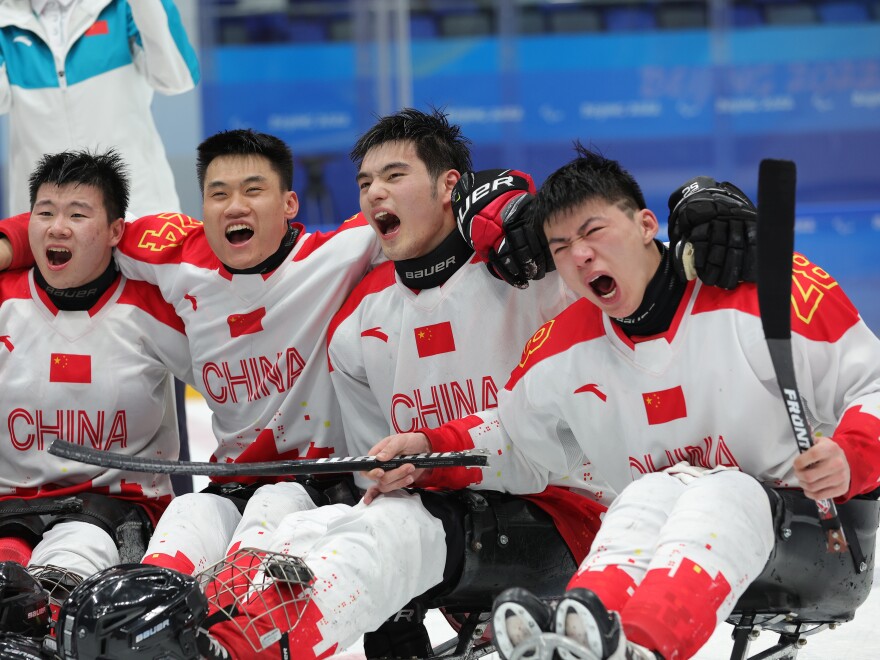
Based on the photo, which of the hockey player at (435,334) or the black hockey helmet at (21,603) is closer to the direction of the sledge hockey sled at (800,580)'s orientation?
the black hockey helmet

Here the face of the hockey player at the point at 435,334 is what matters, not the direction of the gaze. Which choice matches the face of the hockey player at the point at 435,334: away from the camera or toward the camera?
toward the camera

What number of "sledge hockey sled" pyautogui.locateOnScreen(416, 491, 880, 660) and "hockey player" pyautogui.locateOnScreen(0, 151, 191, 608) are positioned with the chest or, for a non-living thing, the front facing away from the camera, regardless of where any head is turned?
0

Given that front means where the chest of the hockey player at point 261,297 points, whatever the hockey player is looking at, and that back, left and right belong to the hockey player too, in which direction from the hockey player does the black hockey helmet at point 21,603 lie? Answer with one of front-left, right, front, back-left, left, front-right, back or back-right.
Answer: front

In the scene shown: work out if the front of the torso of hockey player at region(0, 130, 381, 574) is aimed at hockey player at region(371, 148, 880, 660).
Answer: no

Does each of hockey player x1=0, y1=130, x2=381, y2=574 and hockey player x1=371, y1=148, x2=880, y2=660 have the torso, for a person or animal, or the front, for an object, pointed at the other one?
no

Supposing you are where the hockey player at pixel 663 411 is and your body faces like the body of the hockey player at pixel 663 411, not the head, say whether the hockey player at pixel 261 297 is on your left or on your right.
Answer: on your right

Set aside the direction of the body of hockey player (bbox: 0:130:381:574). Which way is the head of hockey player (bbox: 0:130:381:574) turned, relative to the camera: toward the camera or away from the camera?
toward the camera

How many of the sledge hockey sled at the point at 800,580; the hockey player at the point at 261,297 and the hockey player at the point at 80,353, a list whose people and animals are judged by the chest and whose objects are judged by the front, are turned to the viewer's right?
0

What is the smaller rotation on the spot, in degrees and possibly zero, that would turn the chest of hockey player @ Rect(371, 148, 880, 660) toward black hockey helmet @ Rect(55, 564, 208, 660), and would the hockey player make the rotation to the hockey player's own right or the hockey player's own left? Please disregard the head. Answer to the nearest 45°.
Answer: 0° — they already face it

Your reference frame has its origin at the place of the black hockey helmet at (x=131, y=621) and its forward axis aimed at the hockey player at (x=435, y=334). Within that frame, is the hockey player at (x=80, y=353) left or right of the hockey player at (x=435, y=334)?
left

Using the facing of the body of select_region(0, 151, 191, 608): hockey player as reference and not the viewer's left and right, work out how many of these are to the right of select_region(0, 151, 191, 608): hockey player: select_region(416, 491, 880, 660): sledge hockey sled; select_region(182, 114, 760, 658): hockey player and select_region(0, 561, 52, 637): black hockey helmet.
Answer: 0

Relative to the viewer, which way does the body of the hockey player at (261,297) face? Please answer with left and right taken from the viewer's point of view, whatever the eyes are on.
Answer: facing the viewer and to the left of the viewer

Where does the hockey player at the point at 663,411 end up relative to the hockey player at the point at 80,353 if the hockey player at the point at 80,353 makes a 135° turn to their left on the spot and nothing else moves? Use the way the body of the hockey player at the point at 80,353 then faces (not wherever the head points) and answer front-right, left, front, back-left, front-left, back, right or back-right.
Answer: front-right

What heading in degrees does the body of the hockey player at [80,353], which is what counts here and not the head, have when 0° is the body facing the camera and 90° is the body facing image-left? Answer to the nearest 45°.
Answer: approximately 45°

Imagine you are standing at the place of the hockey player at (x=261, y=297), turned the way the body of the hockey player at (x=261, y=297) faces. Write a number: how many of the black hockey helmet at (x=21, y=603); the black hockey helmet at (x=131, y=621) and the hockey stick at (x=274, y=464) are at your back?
0

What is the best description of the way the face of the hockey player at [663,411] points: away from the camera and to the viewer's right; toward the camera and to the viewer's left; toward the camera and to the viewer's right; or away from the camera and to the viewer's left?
toward the camera and to the viewer's left
